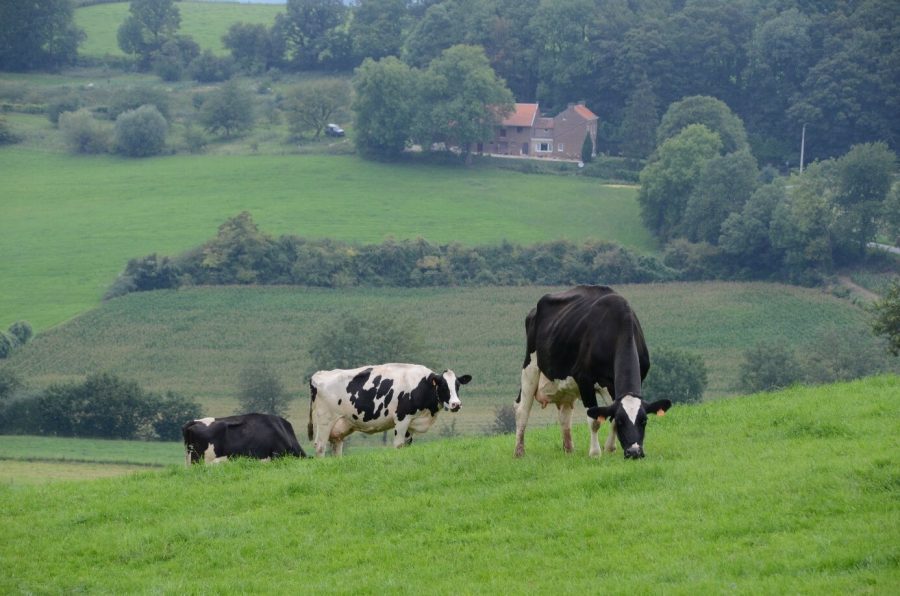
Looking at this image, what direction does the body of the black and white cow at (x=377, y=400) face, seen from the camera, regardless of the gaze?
to the viewer's right

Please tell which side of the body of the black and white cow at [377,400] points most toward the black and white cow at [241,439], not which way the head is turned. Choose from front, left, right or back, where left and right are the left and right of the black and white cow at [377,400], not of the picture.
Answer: back

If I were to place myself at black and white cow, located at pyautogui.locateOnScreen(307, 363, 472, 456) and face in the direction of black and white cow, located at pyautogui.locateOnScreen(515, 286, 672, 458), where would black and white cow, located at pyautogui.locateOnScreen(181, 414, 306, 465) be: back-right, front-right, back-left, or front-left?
back-right

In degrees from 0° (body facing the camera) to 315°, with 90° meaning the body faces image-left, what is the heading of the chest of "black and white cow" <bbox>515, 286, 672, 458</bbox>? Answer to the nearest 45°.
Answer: approximately 315°

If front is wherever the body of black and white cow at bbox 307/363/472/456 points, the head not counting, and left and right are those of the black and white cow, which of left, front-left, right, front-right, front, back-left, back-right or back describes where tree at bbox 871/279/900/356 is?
front-left

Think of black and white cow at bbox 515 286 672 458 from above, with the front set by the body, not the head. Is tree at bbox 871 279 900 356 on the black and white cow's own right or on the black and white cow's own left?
on the black and white cow's own left

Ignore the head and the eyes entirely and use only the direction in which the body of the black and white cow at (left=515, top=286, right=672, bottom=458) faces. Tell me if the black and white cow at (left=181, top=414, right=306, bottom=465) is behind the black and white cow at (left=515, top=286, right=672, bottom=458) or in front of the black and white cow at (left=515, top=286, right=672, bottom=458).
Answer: behind

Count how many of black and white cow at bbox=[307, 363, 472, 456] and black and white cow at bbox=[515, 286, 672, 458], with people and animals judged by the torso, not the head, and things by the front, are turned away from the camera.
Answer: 0

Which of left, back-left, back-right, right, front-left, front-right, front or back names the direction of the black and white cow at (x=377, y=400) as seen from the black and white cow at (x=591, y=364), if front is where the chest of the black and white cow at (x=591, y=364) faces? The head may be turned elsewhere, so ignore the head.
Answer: back
